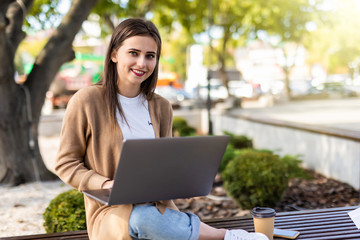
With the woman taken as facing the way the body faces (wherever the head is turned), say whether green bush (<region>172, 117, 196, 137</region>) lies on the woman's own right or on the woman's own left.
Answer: on the woman's own left

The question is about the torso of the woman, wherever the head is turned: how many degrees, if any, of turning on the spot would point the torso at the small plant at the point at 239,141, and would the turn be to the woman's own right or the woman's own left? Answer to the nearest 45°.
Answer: approximately 135° to the woman's own left

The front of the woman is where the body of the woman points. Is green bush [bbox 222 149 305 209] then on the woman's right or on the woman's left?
on the woman's left

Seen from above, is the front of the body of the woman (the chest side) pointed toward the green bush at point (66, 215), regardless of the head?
no

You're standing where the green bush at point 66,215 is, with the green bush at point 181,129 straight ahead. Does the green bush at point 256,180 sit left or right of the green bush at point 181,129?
right

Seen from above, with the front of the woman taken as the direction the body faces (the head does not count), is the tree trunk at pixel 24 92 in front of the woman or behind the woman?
behind

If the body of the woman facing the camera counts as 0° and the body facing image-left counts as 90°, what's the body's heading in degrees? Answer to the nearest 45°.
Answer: approximately 315°

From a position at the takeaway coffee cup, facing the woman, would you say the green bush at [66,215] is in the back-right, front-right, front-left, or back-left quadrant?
front-right

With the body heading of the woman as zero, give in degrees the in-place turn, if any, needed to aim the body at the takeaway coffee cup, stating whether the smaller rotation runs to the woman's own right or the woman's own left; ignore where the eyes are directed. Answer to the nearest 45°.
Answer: approximately 45° to the woman's own left

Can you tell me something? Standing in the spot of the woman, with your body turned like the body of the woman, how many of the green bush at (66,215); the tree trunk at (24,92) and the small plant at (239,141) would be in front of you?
0

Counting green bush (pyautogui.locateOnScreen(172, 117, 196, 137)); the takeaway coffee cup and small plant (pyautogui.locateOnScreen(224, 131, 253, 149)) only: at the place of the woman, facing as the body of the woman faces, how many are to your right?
0
